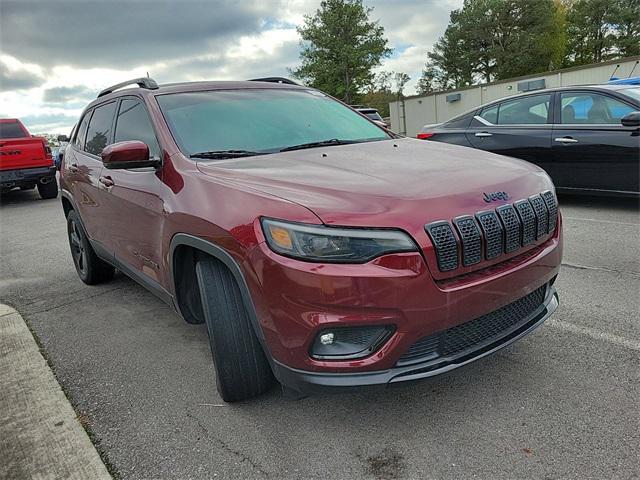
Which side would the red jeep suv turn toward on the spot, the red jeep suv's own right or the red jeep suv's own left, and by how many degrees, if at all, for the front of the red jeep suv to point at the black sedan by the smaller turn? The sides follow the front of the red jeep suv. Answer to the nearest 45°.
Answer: approximately 90° to the red jeep suv's own left

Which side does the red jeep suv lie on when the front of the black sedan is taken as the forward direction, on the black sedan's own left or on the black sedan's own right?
on the black sedan's own right

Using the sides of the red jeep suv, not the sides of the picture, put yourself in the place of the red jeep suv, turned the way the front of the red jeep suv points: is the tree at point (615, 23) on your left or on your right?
on your left

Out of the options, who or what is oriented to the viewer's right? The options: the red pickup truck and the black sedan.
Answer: the black sedan

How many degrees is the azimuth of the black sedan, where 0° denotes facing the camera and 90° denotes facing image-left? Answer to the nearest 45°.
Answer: approximately 270°

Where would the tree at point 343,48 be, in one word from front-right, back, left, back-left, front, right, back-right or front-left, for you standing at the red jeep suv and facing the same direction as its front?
back-left

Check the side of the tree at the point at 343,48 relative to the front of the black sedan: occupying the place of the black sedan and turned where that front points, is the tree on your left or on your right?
on your left

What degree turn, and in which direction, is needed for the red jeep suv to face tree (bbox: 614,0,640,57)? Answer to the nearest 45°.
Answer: approximately 90° to its left

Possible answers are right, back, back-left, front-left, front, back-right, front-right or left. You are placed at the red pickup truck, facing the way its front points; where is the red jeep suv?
back

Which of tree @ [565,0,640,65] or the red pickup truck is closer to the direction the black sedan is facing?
the tree

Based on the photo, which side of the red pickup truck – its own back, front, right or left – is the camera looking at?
back

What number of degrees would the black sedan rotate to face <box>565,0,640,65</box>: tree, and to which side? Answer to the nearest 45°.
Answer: approximately 90° to its left
